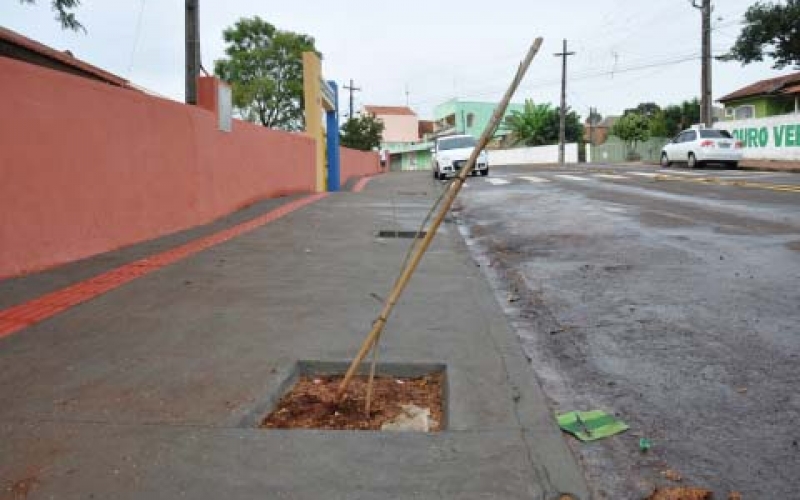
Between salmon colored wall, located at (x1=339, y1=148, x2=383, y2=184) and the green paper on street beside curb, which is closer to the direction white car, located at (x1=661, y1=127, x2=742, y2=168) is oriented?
the salmon colored wall

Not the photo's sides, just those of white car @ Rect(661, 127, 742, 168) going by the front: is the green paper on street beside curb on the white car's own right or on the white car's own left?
on the white car's own left

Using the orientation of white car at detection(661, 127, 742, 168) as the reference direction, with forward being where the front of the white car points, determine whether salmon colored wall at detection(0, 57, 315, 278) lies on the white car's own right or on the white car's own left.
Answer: on the white car's own left

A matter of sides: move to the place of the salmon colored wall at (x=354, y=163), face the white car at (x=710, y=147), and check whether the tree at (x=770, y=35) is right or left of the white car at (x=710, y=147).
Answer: left
